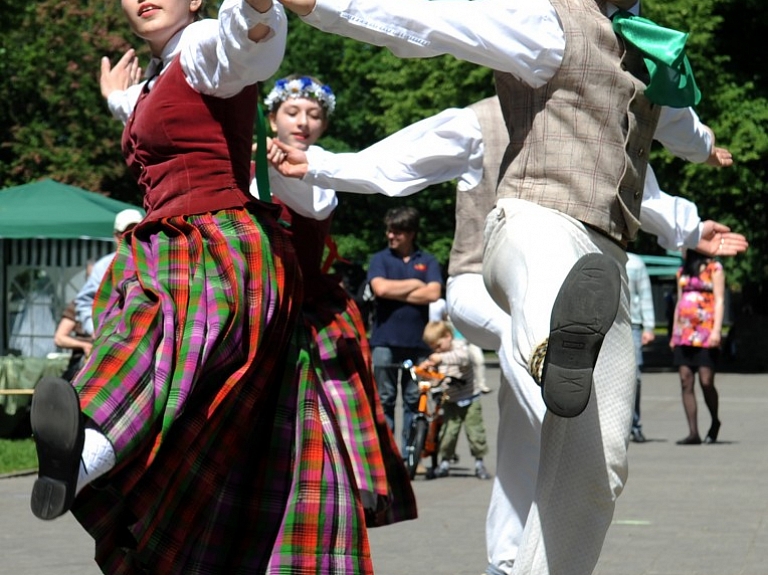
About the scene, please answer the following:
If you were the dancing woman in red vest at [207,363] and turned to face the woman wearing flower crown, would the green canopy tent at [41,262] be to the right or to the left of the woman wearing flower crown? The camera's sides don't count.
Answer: left

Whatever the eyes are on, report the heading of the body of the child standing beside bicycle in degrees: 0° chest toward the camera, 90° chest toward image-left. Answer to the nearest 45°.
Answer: approximately 45°

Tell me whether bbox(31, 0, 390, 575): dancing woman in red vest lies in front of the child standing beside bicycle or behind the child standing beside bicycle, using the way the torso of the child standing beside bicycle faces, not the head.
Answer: in front

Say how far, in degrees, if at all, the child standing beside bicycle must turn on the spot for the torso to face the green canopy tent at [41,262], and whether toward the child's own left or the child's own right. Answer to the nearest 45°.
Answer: approximately 90° to the child's own right

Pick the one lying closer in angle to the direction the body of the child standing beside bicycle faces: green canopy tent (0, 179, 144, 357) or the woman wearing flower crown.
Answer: the woman wearing flower crown

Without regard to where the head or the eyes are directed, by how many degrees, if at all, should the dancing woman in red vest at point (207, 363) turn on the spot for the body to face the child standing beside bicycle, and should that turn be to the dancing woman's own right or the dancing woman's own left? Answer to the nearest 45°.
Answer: approximately 135° to the dancing woman's own right

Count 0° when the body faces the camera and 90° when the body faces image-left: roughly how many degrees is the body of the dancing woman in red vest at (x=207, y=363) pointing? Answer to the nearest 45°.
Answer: approximately 45°

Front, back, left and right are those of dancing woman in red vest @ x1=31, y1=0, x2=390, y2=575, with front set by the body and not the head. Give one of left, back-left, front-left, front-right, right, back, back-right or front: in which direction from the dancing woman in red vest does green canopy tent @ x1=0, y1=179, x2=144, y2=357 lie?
back-right

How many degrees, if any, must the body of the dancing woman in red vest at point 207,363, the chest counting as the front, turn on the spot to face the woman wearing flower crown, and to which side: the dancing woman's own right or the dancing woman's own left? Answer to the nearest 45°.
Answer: approximately 180°
